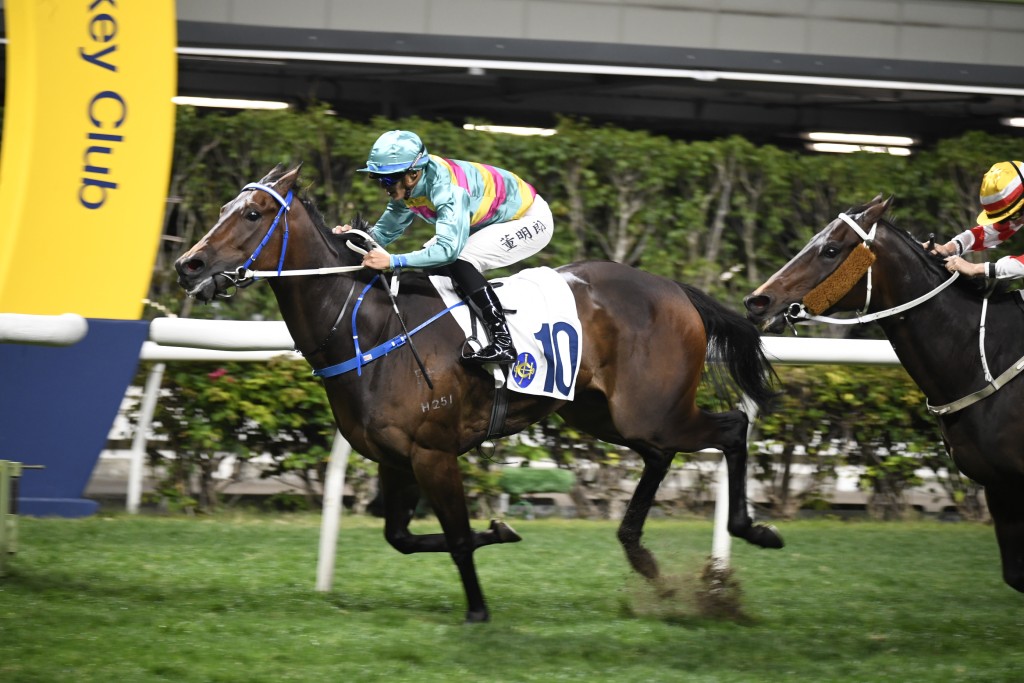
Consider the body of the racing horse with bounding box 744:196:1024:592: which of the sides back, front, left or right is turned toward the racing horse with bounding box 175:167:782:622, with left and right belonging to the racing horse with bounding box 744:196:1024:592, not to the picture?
front

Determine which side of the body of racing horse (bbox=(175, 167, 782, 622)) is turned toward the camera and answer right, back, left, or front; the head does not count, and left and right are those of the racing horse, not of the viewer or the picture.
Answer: left

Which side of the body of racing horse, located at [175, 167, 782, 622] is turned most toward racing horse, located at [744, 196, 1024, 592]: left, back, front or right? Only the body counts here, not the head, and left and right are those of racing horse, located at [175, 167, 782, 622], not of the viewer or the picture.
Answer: back

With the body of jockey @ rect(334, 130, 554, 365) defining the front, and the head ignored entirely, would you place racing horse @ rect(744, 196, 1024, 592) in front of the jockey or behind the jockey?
behind

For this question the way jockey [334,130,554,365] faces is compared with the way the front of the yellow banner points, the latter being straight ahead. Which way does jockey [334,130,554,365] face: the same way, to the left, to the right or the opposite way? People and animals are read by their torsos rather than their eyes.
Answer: to the right

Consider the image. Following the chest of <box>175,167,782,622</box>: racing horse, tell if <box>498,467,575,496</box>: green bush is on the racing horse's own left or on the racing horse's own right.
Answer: on the racing horse's own right

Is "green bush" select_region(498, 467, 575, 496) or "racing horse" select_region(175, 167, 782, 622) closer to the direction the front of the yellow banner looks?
the racing horse

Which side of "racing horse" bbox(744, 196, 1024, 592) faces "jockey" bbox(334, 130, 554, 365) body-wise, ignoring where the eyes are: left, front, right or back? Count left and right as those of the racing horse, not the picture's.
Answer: front

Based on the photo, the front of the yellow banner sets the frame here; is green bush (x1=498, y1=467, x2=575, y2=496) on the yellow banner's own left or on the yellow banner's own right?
on the yellow banner's own left

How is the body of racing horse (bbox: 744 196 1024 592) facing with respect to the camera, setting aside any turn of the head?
to the viewer's left

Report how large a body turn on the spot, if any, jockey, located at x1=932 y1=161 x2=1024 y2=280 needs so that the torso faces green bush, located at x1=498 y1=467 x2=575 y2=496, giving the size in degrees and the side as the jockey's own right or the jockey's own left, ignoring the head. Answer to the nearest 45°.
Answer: approximately 45° to the jockey's own right

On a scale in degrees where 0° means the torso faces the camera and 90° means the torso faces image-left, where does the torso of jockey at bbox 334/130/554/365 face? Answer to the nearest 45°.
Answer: approximately 90°

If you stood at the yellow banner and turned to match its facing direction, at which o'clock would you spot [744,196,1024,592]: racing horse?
The racing horse is roughly at 10 o'clock from the yellow banner.

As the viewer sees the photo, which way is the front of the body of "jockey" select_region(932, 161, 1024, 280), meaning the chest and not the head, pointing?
to the viewer's left
